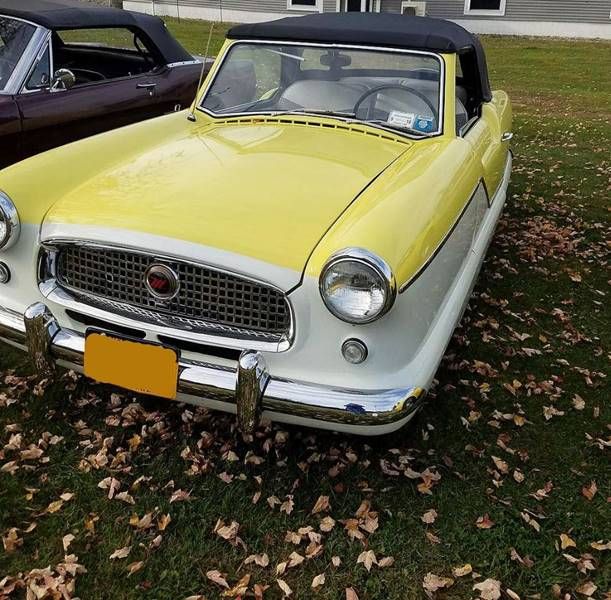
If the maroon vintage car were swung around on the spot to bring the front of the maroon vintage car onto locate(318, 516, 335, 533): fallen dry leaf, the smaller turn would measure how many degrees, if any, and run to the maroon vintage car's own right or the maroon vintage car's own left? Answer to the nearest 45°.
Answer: approximately 45° to the maroon vintage car's own left

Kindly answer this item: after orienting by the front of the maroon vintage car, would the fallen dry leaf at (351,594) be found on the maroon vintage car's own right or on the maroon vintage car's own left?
on the maroon vintage car's own left

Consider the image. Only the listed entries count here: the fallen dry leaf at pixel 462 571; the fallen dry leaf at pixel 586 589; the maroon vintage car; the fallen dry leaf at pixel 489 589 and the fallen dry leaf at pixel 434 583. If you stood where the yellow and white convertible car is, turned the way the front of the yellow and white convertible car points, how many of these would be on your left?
4

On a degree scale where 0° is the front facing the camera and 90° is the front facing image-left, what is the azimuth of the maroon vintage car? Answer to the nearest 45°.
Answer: approximately 45°

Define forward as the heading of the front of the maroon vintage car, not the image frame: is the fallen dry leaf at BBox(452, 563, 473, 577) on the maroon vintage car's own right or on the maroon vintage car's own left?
on the maroon vintage car's own left

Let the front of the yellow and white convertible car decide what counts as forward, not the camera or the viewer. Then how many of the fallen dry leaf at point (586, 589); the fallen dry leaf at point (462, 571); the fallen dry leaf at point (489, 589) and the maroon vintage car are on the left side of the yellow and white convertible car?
3

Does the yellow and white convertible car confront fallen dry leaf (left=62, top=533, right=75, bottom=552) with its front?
yes

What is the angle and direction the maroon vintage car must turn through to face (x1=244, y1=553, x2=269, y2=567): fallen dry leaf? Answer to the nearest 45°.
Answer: approximately 45° to its left

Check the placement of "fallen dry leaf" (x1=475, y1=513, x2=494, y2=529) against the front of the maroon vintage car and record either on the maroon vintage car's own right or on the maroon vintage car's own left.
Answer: on the maroon vintage car's own left

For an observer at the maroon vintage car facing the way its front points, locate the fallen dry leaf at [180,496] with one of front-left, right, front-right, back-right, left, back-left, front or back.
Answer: front-left

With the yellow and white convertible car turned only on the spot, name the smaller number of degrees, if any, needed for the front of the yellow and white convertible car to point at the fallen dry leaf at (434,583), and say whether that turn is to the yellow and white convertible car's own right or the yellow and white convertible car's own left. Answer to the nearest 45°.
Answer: approximately 90° to the yellow and white convertible car's own left

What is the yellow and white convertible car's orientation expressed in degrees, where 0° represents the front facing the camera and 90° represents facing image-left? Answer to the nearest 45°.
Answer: approximately 45°

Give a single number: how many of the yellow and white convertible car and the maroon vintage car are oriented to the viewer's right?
0
